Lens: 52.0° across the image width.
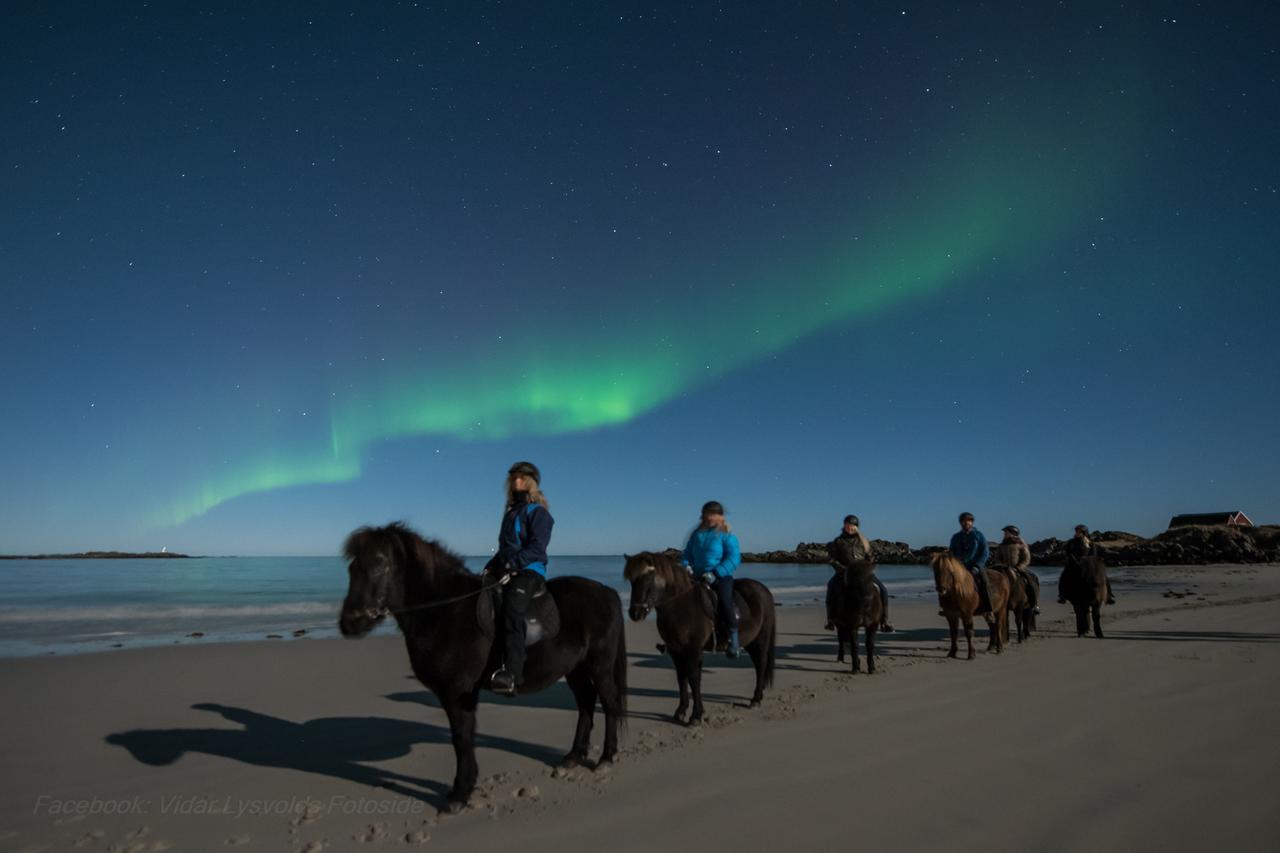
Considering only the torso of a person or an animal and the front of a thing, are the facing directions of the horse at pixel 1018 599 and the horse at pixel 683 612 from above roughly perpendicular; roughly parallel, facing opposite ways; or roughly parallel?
roughly parallel

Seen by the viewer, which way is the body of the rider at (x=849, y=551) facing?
toward the camera

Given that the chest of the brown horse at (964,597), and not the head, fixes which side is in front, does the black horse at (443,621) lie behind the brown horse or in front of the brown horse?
in front

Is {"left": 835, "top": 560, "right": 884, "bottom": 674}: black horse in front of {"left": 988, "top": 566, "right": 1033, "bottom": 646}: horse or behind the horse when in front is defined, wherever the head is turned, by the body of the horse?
in front

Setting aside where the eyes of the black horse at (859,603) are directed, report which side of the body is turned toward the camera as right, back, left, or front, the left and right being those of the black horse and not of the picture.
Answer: front

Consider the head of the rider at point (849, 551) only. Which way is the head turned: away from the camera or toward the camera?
toward the camera

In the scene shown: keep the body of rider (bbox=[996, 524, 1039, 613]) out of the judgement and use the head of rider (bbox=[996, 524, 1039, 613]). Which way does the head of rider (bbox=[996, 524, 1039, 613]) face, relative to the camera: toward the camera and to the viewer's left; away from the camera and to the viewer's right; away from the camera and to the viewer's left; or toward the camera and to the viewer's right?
toward the camera and to the viewer's left

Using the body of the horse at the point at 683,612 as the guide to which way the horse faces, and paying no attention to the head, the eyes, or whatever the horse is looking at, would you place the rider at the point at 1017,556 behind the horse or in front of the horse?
behind

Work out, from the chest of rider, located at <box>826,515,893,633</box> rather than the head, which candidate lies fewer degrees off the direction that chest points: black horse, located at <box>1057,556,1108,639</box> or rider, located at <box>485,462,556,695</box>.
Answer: the rider

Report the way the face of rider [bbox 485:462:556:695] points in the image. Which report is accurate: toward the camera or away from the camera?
toward the camera

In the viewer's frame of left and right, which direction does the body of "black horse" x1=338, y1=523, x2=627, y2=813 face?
facing the viewer and to the left of the viewer

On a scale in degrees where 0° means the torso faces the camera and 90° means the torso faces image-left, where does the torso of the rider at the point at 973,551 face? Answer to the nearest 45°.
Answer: approximately 45°

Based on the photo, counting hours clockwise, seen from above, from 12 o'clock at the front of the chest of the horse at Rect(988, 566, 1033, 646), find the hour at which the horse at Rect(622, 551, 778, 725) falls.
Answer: the horse at Rect(622, 551, 778, 725) is roughly at 11 o'clock from the horse at Rect(988, 566, 1033, 646).

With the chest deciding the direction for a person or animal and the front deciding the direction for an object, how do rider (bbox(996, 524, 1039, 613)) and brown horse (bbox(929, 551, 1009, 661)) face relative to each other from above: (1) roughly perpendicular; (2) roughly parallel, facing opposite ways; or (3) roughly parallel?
roughly parallel

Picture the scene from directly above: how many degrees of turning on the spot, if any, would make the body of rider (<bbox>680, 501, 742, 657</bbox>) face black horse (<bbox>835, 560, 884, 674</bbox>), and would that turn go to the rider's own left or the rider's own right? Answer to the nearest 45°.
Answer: approximately 180°
